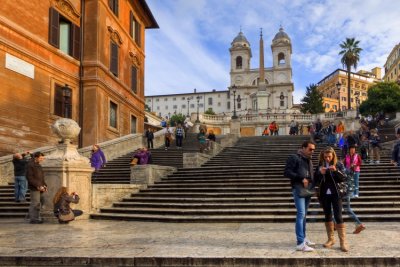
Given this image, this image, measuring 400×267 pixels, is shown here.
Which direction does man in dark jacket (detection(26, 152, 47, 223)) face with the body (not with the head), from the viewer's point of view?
to the viewer's right

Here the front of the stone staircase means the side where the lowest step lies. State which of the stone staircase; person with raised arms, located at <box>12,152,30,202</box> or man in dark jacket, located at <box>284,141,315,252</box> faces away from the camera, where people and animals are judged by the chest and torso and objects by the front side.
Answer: the person with raised arms

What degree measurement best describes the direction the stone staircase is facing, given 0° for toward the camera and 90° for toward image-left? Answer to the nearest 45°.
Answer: approximately 0°

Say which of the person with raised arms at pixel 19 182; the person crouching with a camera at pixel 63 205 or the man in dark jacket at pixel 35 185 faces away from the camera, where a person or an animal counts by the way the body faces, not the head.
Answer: the person with raised arms at pixel 19 182
